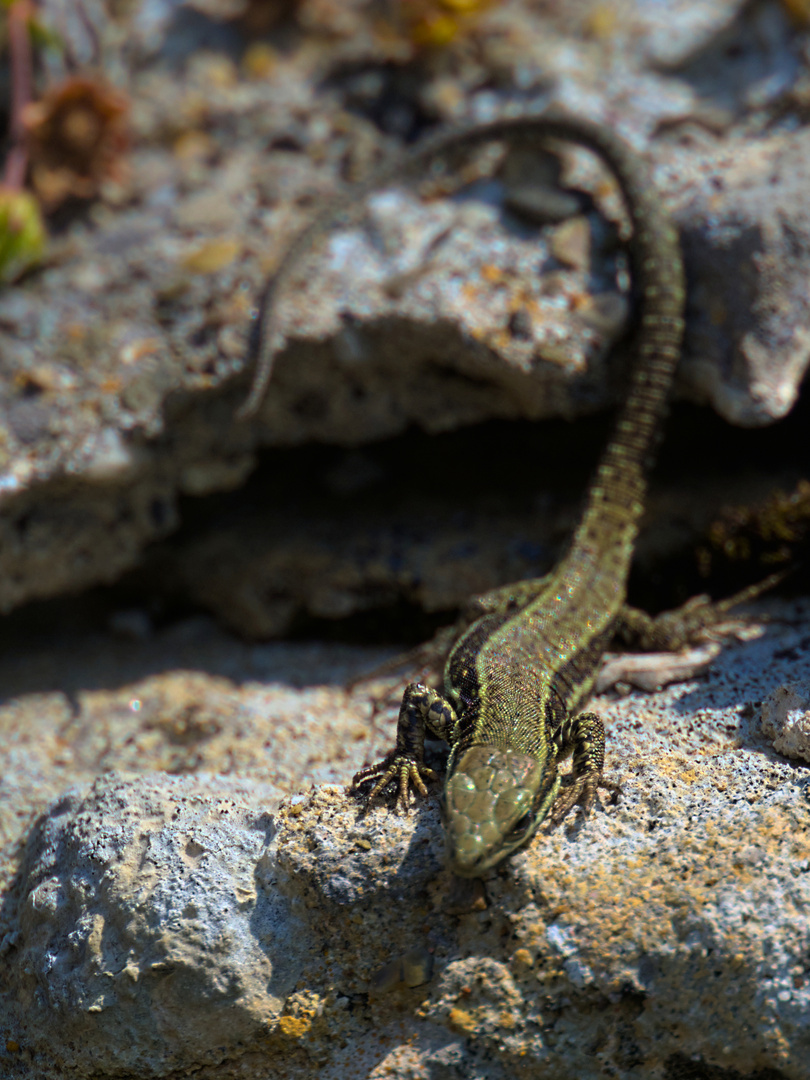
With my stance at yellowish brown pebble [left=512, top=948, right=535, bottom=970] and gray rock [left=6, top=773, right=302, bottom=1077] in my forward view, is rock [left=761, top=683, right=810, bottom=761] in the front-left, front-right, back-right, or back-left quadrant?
back-right

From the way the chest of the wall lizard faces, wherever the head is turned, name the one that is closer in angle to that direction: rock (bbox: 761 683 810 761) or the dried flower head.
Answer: the rock

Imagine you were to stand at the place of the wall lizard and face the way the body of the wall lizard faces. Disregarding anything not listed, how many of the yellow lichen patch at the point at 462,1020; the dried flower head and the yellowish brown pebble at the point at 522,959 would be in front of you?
2

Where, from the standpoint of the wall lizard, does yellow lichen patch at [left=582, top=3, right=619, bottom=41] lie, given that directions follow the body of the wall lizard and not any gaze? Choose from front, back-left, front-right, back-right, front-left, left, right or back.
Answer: back

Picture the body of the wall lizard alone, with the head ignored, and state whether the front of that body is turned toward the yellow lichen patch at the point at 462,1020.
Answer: yes

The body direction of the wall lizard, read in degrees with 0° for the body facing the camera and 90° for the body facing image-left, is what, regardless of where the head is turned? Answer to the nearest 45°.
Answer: approximately 0°
